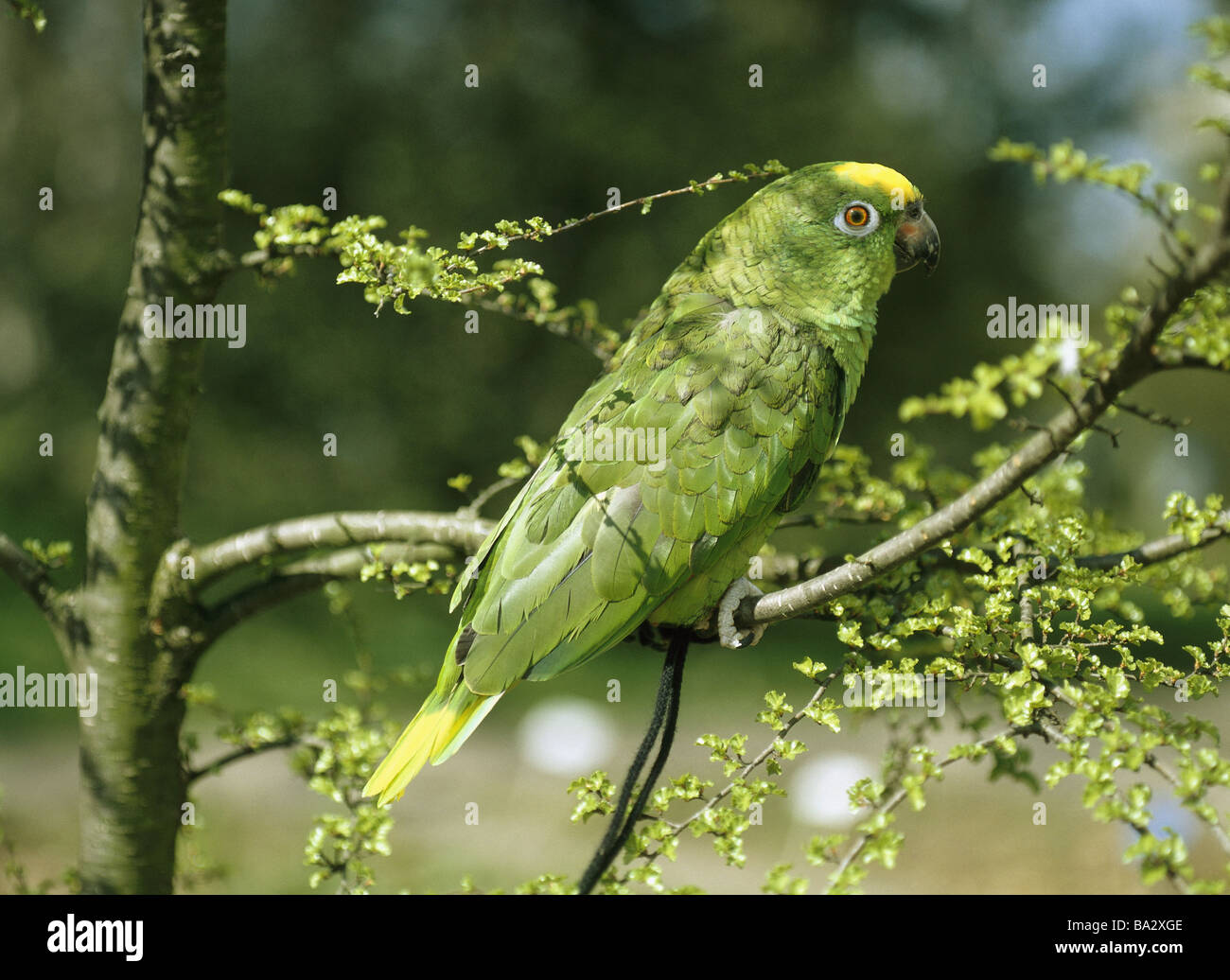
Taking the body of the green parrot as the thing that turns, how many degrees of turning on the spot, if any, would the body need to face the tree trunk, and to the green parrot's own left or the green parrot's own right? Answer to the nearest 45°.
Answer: approximately 180°

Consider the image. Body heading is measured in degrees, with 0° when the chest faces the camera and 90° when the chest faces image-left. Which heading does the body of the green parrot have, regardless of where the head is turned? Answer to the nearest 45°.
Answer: approximately 270°
